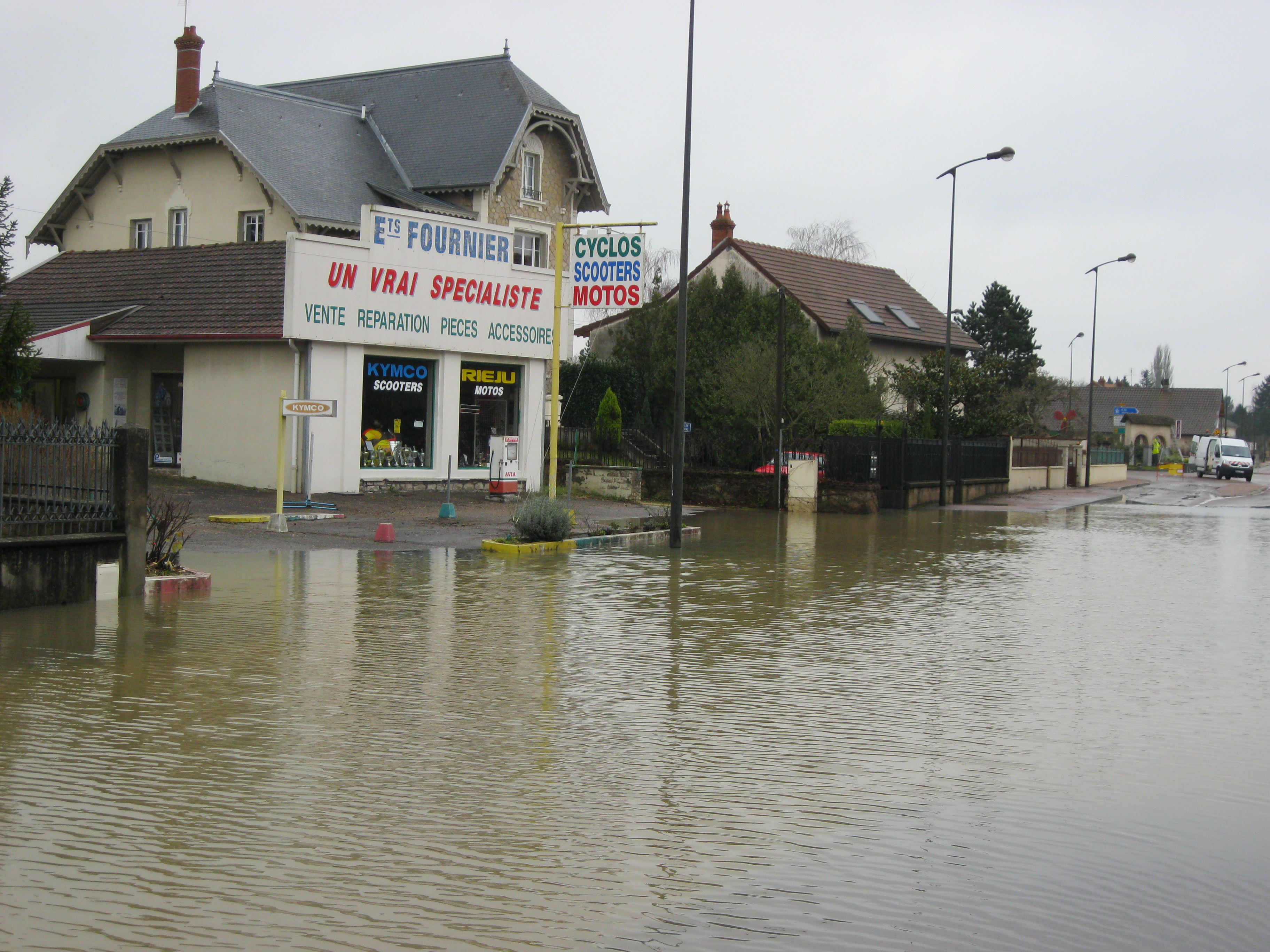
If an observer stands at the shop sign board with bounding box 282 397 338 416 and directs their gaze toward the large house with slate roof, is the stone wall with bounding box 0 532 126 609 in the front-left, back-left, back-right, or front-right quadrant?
back-left

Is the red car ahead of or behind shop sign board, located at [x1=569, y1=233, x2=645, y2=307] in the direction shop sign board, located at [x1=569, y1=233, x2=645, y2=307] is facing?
behind

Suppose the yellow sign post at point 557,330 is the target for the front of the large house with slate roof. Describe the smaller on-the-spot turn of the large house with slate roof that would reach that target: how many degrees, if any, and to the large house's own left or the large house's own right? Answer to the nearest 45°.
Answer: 0° — it already faces it

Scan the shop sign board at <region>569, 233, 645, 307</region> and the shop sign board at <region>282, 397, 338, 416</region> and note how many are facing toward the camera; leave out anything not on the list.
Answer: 2

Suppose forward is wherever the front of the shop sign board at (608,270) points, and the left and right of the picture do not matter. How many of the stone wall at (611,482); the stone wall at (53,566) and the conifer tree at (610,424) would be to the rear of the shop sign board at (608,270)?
2
